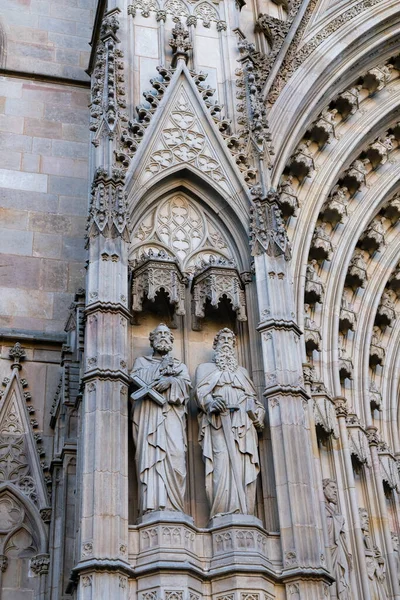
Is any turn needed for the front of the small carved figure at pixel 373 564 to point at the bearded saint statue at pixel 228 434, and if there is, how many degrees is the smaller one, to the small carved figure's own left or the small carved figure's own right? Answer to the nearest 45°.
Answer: approximately 90° to the small carved figure's own right

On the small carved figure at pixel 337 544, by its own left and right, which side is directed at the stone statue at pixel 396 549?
left

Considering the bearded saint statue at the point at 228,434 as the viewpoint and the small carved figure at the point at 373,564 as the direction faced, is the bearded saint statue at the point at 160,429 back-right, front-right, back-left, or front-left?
back-left

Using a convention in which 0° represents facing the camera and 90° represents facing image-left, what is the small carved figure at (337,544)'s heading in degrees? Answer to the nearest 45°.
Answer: approximately 315°

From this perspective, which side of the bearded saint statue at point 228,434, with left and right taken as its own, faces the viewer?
front

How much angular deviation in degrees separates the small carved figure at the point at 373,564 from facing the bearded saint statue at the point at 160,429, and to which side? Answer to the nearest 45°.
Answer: approximately 90° to its right

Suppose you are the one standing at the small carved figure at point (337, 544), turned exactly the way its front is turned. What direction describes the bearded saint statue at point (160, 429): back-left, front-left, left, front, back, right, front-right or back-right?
right

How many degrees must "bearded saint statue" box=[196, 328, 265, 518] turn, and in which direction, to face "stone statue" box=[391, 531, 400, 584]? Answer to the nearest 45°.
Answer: approximately 135° to its left

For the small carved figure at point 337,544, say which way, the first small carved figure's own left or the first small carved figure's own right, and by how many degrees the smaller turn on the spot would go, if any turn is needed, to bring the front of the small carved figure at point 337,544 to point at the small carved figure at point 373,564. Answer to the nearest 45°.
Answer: approximately 90° to the first small carved figure's own left

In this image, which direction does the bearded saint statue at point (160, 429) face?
toward the camera

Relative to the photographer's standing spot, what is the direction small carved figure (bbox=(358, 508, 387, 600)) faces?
facing the viewer and to the right of the viewer

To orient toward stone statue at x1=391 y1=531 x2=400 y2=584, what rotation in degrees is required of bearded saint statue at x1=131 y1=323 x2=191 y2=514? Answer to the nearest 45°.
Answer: approximately 135° to its left

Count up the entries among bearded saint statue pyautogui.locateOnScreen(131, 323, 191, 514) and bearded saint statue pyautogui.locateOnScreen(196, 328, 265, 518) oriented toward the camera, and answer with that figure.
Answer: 2

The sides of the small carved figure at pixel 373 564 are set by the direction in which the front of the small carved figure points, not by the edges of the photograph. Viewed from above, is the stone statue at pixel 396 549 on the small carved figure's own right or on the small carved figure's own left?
on the small carved figure's own left
